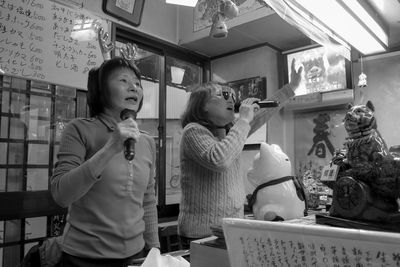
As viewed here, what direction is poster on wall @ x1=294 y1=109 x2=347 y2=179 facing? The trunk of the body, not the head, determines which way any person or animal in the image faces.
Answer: toward the camera

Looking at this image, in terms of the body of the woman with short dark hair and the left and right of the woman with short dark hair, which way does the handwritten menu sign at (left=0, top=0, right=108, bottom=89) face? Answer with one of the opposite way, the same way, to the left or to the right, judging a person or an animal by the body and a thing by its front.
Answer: the same way

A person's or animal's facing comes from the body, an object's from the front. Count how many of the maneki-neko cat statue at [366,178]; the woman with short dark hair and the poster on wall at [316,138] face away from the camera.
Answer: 0

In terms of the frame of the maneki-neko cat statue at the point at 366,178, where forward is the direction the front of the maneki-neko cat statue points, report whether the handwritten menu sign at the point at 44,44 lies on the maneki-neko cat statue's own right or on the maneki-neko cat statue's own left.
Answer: on the maneki-neko cat statue's own right

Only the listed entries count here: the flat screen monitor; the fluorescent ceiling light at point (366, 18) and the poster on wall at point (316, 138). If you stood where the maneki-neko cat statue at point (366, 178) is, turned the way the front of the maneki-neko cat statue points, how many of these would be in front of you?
0

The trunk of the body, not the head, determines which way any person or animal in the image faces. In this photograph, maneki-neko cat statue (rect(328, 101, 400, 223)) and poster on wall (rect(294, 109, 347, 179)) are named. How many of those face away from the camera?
0

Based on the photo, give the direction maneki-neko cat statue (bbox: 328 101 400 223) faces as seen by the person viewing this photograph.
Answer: facing the viewer and to the left of the viewer

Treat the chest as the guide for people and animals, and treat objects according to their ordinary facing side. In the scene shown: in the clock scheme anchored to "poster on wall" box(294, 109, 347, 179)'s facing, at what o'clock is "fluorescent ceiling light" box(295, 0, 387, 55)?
The fluorescent ceiling light is roughly at 12 o'clock from the poster on wall.

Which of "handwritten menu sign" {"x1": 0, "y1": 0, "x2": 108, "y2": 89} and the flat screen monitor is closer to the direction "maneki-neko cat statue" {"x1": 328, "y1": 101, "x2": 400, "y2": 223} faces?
the handwritten menu sign

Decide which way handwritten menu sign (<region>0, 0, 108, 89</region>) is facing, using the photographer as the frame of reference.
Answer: facing the viewer and to the right of the viewer

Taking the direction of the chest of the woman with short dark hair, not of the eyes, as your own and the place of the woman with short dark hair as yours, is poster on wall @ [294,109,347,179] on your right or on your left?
on your left

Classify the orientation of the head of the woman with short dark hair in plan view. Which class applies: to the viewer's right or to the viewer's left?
to the viewer's right

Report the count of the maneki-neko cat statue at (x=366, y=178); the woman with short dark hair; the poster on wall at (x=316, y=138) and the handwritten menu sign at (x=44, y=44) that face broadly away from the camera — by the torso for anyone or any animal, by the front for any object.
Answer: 0
